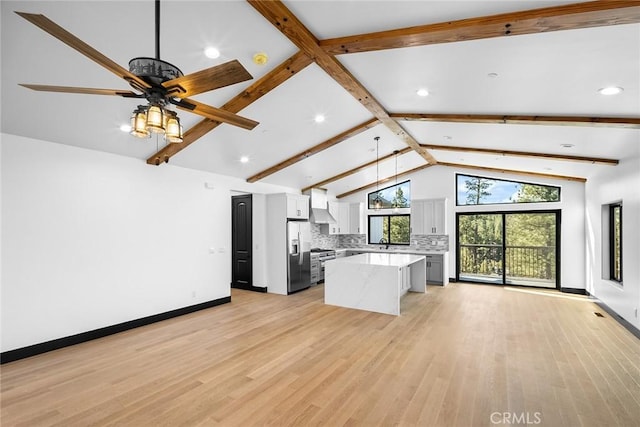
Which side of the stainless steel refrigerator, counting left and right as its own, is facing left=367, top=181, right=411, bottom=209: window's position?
left

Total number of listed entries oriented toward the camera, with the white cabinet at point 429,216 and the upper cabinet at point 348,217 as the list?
2

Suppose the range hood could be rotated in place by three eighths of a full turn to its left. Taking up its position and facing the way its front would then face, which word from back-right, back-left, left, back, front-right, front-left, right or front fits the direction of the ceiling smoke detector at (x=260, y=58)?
back

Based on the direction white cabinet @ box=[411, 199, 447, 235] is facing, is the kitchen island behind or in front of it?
in front

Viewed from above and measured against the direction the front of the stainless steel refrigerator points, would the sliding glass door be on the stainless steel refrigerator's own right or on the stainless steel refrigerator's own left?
on the stainless steel refrigerator's own left

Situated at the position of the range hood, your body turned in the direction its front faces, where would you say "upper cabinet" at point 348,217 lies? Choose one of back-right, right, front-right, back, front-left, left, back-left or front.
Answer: left

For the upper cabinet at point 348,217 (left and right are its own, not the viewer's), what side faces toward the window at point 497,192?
left

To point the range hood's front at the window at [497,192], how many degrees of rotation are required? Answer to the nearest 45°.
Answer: approximately 45° to its left

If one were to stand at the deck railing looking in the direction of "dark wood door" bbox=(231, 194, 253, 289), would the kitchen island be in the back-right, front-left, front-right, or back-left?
front-left

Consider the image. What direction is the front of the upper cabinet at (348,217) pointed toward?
toward the camera

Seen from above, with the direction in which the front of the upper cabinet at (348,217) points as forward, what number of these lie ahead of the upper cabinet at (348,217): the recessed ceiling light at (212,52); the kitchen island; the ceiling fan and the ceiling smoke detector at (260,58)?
4

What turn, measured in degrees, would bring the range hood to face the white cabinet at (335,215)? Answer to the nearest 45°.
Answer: approximately 90° to its left

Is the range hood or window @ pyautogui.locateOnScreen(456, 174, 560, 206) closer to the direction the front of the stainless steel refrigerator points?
the window

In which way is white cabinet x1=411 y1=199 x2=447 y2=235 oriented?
toward the camera

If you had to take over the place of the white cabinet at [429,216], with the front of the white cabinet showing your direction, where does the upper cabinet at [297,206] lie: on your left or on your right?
on your right
